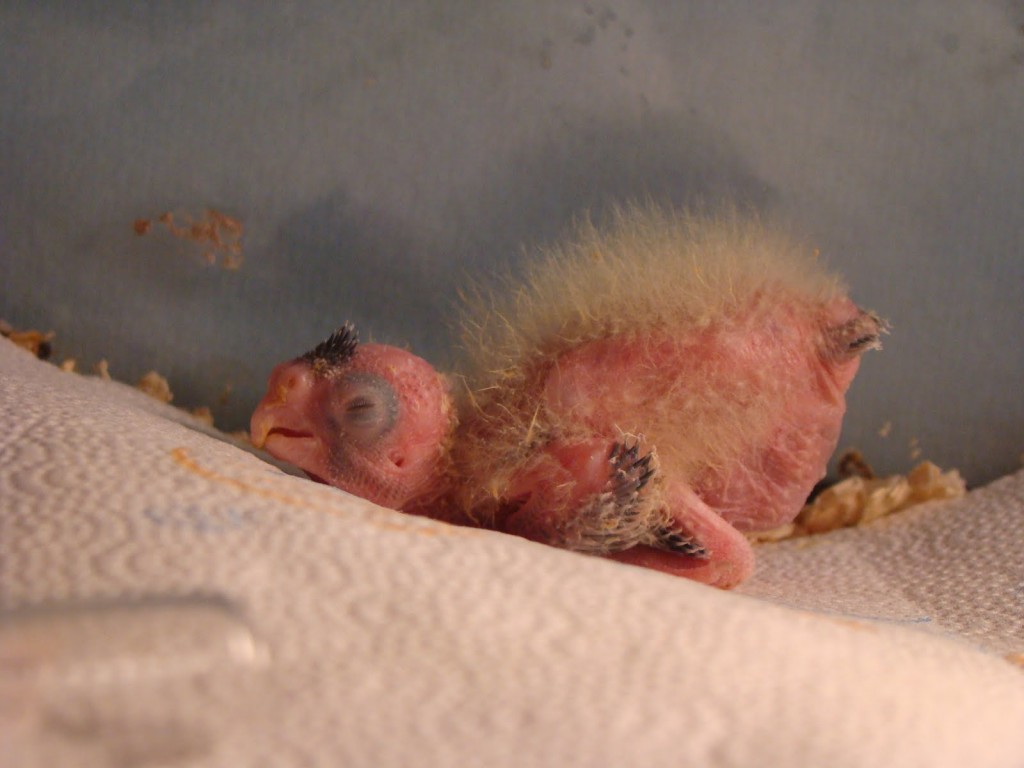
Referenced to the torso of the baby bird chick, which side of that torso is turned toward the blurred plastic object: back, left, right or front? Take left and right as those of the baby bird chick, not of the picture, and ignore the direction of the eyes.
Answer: left

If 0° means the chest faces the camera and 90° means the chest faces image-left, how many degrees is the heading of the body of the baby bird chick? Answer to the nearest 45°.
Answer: approximately 90°
